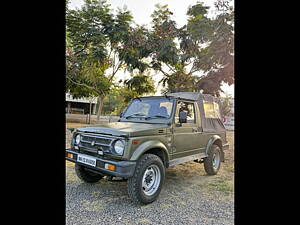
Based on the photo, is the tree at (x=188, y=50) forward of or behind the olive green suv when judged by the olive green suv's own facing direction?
behind

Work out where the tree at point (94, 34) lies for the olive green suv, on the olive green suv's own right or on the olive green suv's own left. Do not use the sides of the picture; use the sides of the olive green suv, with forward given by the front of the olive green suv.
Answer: on the olive green suv's own right

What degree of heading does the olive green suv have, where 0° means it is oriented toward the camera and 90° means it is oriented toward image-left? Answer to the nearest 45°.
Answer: approximately 45°
